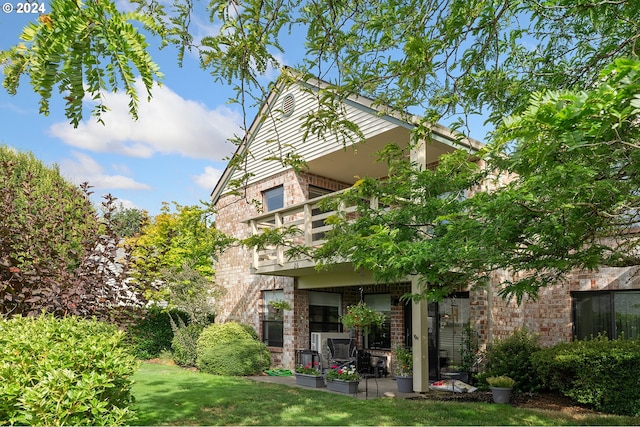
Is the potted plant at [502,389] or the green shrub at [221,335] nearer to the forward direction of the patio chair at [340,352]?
the potted plant

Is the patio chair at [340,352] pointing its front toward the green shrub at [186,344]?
no

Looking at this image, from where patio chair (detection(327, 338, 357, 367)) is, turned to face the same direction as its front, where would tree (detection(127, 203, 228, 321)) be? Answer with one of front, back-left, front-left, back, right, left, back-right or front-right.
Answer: back-right

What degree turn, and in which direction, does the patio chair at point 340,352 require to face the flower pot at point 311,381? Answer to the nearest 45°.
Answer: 0° — it already faces it

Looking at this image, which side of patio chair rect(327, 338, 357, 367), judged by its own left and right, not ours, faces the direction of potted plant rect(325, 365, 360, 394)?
front

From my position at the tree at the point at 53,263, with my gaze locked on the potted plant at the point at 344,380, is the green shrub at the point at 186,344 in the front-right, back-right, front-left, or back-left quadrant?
front-left

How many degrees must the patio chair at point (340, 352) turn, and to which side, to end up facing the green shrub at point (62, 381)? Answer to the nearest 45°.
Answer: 0° — it already faces it

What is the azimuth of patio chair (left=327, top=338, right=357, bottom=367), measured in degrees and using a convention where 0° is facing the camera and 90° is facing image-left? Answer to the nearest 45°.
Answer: approximately 0°

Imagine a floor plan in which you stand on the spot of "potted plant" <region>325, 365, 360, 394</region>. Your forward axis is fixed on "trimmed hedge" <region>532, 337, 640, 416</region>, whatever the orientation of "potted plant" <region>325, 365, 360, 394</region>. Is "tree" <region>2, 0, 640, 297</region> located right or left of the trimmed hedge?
right

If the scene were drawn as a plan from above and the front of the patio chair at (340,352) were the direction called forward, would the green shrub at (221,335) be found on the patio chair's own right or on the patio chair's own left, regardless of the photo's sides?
on the patio chair's own right

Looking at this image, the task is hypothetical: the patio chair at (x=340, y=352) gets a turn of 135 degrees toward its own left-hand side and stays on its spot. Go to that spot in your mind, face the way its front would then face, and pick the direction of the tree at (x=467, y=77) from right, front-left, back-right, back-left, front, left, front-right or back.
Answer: back-right

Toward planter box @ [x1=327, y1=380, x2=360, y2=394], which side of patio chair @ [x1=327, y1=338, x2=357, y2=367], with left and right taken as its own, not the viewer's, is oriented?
front

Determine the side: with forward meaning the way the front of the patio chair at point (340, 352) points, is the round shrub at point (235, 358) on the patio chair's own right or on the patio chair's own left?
on the patio chair's own right
